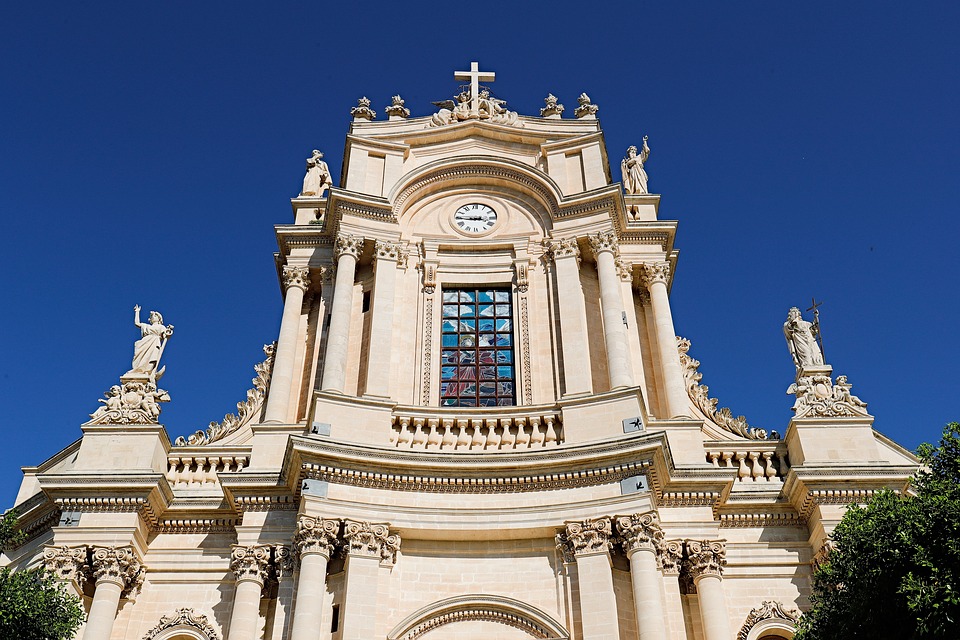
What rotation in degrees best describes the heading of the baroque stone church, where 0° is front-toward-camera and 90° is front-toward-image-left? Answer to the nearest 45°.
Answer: approximately 0°
